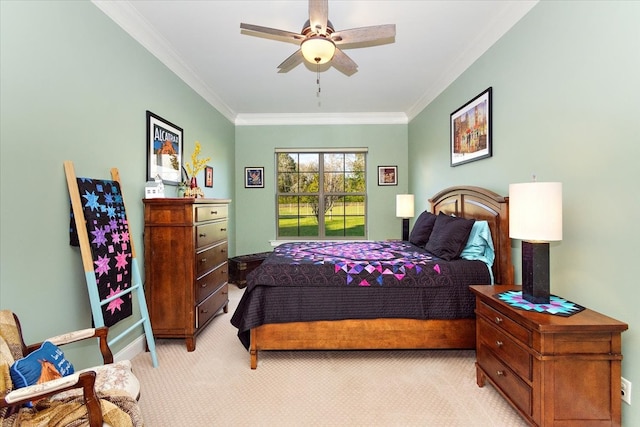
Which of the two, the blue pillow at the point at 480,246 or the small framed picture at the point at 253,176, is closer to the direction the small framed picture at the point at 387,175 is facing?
the blue pillow

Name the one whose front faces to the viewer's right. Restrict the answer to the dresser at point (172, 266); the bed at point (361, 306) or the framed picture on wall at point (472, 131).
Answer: the dresser

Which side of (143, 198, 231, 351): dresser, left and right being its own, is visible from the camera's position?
right

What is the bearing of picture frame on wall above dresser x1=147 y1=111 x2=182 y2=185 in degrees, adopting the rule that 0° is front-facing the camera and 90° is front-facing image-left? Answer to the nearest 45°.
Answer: approximately 315°

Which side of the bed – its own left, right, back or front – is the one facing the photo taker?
left

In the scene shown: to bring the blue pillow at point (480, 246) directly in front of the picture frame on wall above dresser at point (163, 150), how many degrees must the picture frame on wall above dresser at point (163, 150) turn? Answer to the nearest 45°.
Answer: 0° — it already faces it

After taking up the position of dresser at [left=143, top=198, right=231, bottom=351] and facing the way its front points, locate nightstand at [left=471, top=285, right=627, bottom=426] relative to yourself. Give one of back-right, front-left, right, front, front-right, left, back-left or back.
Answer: front-right

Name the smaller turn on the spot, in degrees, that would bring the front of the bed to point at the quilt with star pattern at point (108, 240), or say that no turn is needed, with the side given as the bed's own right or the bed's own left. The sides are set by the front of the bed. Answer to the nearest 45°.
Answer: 0° — it already faces it

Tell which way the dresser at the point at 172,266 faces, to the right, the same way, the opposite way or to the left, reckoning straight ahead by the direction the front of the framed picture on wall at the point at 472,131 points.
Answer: the opposite way

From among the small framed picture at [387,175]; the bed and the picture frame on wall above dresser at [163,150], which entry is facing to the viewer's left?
the bed

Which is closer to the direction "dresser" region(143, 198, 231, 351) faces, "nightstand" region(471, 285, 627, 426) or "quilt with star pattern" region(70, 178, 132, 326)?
the nightstand

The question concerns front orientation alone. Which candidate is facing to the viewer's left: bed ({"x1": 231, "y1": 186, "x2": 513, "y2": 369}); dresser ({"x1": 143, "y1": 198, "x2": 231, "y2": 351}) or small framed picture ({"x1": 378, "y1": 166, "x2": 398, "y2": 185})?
the bed
